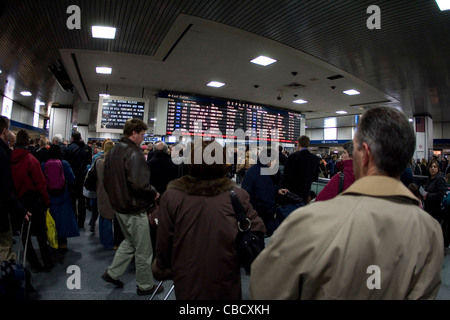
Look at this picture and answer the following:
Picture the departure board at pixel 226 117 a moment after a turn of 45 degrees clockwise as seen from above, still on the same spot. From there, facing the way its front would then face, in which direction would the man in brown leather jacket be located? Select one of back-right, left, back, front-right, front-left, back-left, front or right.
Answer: front

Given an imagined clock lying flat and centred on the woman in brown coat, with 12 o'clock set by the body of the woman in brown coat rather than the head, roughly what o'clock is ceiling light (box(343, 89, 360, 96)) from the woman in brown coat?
The ceiling light is roughly at 1 o'clock from the woman in brown coat.

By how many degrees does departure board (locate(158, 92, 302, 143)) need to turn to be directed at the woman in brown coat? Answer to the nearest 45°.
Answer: approximately 45° to its right

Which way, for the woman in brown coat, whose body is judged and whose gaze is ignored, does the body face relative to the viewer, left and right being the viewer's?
facing away from the viewer

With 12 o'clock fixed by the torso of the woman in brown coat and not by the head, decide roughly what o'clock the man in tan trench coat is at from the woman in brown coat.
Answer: The man in tan trench coat is roughly at 5 o'clock from the woman in brown coat.

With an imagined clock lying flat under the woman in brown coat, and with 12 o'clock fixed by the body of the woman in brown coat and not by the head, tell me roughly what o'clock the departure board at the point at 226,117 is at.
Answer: The departure board is roughly at 12 o'clock from the woman in brown coat.

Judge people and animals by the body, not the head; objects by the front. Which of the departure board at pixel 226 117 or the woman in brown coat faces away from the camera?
the woman in brown coat

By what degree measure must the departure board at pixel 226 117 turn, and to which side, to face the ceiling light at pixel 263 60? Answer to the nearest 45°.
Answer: approximately 45° to its right

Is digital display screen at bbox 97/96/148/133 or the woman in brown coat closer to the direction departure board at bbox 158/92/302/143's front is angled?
the woman in brown coat

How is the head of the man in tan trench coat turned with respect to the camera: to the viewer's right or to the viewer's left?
to the viewer's left

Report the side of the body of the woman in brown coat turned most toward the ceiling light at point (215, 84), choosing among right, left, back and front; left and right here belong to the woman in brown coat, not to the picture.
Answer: front

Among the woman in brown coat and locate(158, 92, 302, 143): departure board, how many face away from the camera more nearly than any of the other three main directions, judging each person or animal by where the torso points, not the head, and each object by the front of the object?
1
